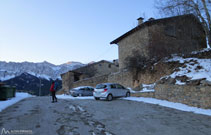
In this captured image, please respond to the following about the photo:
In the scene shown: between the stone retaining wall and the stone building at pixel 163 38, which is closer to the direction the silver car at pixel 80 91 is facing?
the stone retaining wall

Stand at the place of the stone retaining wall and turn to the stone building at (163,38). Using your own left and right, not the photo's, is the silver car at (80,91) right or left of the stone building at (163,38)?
left

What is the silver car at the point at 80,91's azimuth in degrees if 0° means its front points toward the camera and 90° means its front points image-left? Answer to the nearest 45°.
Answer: approximately 45°
